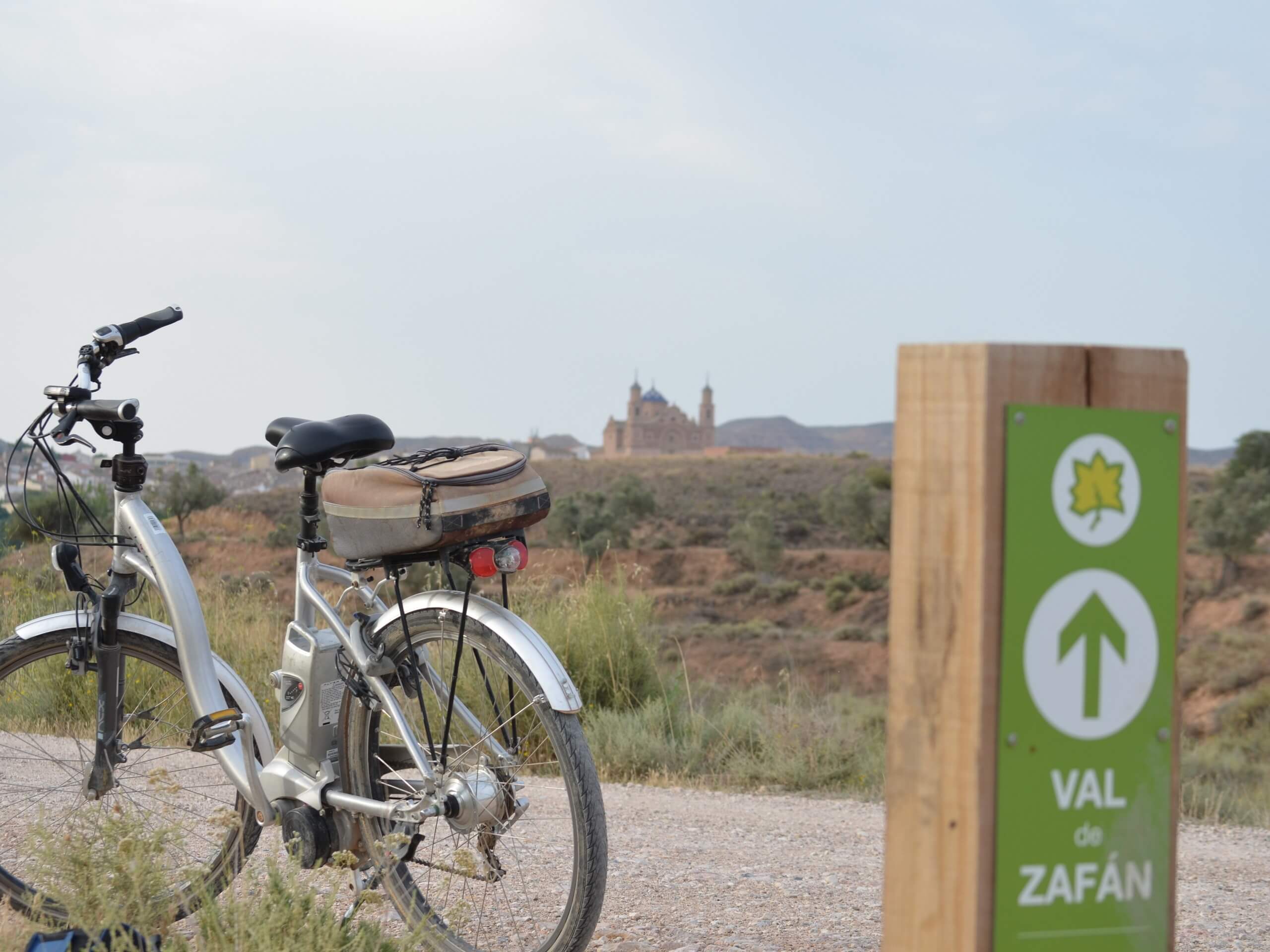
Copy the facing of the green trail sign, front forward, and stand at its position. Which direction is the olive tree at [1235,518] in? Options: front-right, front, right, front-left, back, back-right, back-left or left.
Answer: back-left

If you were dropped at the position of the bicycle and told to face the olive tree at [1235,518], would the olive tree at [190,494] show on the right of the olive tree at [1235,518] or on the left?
left

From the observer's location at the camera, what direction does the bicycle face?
facing away from the viewer and to the left of the viewer

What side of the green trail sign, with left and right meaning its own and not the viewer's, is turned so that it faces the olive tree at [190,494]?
back

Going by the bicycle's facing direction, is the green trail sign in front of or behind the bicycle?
behind

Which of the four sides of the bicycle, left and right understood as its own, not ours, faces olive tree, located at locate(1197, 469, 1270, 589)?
right

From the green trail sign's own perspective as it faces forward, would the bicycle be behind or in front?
behind

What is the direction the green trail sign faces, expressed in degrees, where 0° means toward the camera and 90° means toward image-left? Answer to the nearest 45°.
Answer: approximately 315°
